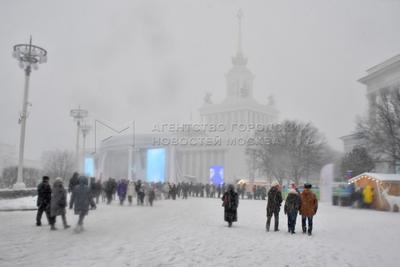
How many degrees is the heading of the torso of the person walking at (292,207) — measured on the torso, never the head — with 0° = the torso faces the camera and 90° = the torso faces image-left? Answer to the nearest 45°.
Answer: approximately 180°

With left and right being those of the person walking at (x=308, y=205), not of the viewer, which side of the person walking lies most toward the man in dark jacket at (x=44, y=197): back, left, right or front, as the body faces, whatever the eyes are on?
left

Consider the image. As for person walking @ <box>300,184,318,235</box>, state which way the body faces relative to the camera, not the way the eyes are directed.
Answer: away from the camera

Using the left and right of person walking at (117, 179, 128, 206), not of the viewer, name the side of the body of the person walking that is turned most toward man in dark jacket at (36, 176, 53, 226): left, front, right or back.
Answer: back

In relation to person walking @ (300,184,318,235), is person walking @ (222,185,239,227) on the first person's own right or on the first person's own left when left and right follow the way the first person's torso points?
on the first person's own left

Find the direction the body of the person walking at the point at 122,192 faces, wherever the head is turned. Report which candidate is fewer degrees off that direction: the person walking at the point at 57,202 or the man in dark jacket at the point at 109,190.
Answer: the man in dark jacket

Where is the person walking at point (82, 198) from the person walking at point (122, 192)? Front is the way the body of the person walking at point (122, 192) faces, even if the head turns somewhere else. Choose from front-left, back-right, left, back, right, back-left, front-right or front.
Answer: back
